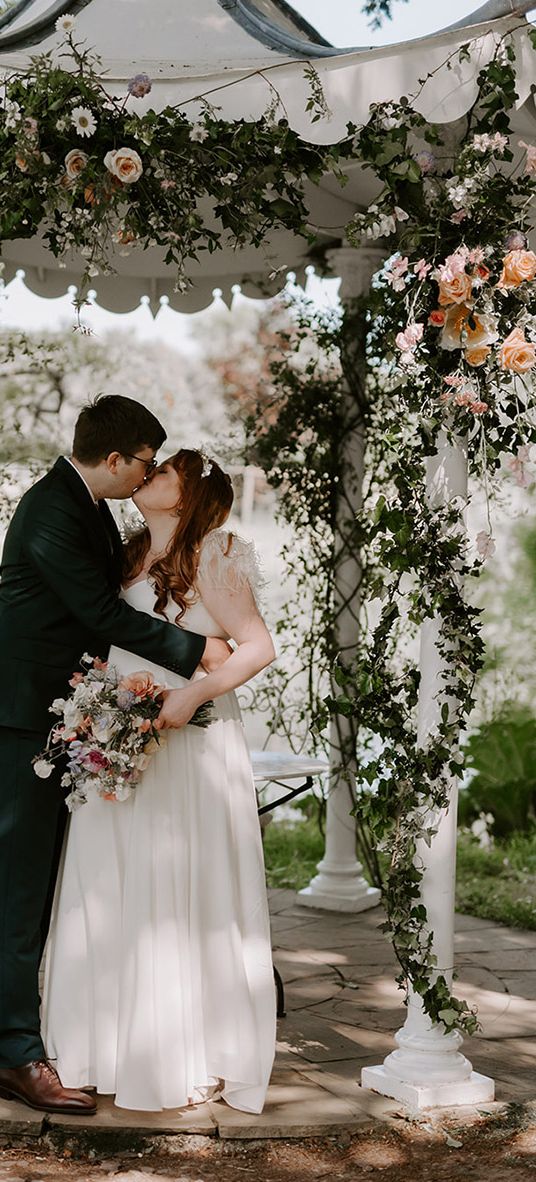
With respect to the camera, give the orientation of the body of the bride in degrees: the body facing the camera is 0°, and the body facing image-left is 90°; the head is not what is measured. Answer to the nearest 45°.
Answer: approximately 45°

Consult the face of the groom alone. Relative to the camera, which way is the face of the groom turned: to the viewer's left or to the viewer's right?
to the viewer's right

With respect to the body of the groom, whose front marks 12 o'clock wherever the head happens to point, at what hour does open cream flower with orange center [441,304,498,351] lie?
The open cream flower with orange center is roughly at 1 o'clock from the groom.

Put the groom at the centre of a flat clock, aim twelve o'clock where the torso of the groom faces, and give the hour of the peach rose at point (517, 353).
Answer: The peach rose is roughly at 1 o'clock from the groom.

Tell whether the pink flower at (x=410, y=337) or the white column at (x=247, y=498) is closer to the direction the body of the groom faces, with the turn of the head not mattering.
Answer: the pink flower

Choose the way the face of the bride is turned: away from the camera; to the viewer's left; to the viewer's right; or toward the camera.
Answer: to the viewer's left

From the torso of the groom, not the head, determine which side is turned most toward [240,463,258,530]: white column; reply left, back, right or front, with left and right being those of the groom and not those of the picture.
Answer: left

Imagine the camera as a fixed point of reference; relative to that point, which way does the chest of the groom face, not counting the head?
to the viewer's right

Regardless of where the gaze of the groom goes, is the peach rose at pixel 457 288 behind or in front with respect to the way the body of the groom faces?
in front

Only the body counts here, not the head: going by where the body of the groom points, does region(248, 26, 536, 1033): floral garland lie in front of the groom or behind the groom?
in front

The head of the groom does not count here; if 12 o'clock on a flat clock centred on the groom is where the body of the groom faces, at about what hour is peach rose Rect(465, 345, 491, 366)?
The peach rose is roughly at 1 o'clock from the groom.
